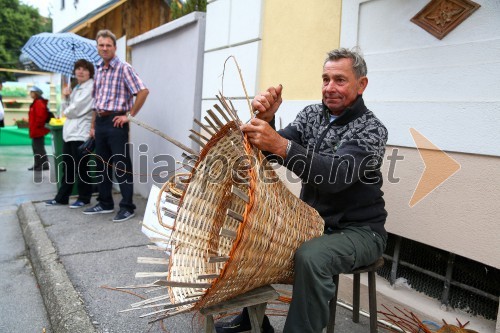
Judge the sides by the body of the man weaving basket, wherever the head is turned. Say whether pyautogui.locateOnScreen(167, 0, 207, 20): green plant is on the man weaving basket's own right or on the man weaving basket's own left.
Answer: on the man weaving basket's own right

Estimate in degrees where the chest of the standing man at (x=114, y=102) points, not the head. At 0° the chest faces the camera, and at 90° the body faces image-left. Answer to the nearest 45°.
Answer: approximately 45°

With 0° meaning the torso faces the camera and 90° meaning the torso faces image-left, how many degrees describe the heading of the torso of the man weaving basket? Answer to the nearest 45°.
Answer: approximately 45°

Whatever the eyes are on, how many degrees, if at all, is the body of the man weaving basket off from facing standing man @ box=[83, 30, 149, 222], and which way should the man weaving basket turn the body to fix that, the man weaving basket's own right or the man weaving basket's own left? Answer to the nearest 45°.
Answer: approximately 90° to the man weaving basket's own right

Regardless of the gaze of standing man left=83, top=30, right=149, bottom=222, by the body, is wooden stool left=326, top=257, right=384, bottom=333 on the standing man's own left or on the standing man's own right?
on the standing man's own left

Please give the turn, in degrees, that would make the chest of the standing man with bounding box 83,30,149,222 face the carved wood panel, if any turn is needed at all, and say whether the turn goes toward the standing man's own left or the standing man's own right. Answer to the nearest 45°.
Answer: approximately 90° to the standing man's own left

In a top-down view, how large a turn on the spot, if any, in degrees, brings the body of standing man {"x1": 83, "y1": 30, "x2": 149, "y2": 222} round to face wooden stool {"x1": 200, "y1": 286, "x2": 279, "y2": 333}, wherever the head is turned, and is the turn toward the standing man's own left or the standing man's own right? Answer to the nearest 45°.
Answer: approximately 45° to the standing man's own left
